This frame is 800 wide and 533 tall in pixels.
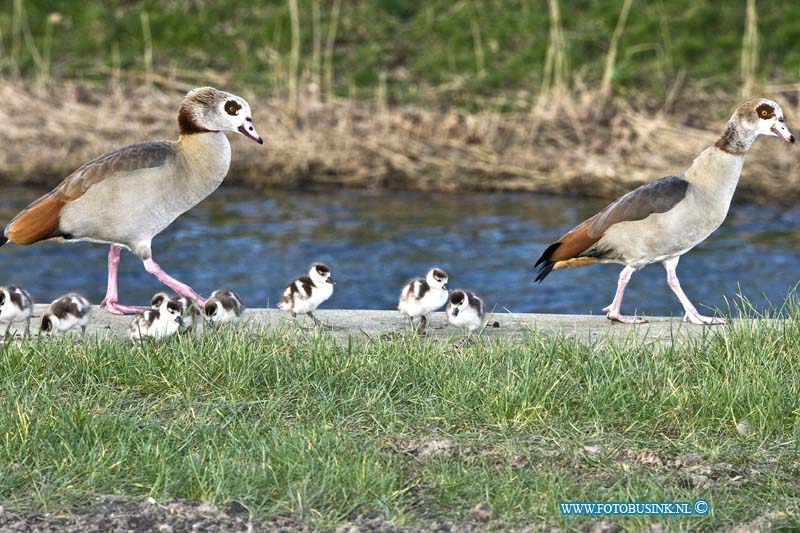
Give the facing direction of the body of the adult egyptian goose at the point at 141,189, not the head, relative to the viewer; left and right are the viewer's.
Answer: facing to the right of the viewer

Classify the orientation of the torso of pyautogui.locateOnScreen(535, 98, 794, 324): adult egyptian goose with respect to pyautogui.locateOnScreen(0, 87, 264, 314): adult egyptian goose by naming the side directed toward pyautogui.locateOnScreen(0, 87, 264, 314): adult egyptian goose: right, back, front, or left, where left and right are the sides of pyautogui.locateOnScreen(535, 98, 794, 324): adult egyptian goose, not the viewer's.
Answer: back

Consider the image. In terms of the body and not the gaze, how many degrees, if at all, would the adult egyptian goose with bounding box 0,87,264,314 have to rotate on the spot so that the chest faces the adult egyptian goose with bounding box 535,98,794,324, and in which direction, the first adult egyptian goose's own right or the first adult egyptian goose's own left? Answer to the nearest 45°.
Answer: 0° — it already faces it

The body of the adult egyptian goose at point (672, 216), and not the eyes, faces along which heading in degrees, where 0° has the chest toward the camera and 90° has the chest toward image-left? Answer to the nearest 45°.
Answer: approximately 270°

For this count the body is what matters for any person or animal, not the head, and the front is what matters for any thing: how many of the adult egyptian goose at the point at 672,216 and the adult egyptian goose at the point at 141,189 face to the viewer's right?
2
